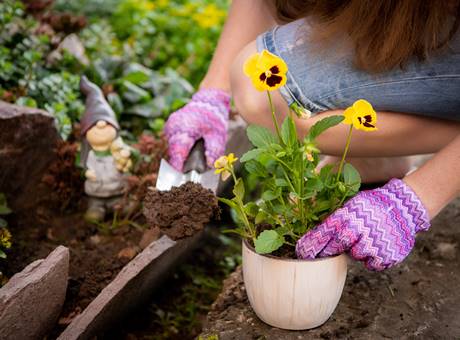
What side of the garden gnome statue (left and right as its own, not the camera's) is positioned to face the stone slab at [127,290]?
front

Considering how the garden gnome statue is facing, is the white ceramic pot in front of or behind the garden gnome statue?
in front

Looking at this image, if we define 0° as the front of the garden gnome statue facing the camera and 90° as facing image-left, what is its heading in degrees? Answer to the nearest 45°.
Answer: approximately 0°

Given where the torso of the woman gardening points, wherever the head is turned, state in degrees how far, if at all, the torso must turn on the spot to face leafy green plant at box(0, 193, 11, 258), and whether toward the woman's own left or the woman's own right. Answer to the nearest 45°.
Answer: approximately 45° to the woman's own right

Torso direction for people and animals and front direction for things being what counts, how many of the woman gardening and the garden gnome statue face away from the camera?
0

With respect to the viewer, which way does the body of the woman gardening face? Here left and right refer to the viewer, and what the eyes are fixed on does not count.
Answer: facing the viewer and to the left of the viewer

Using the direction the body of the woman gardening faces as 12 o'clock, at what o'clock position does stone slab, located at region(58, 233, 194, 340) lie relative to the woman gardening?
The stone slab is roughly at 1 o'clock from the woman gardening.

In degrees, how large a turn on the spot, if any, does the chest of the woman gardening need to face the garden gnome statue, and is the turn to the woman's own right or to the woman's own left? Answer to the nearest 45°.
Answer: approximately 45° to the woman's own right

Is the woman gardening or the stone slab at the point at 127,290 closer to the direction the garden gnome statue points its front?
the stone slab
